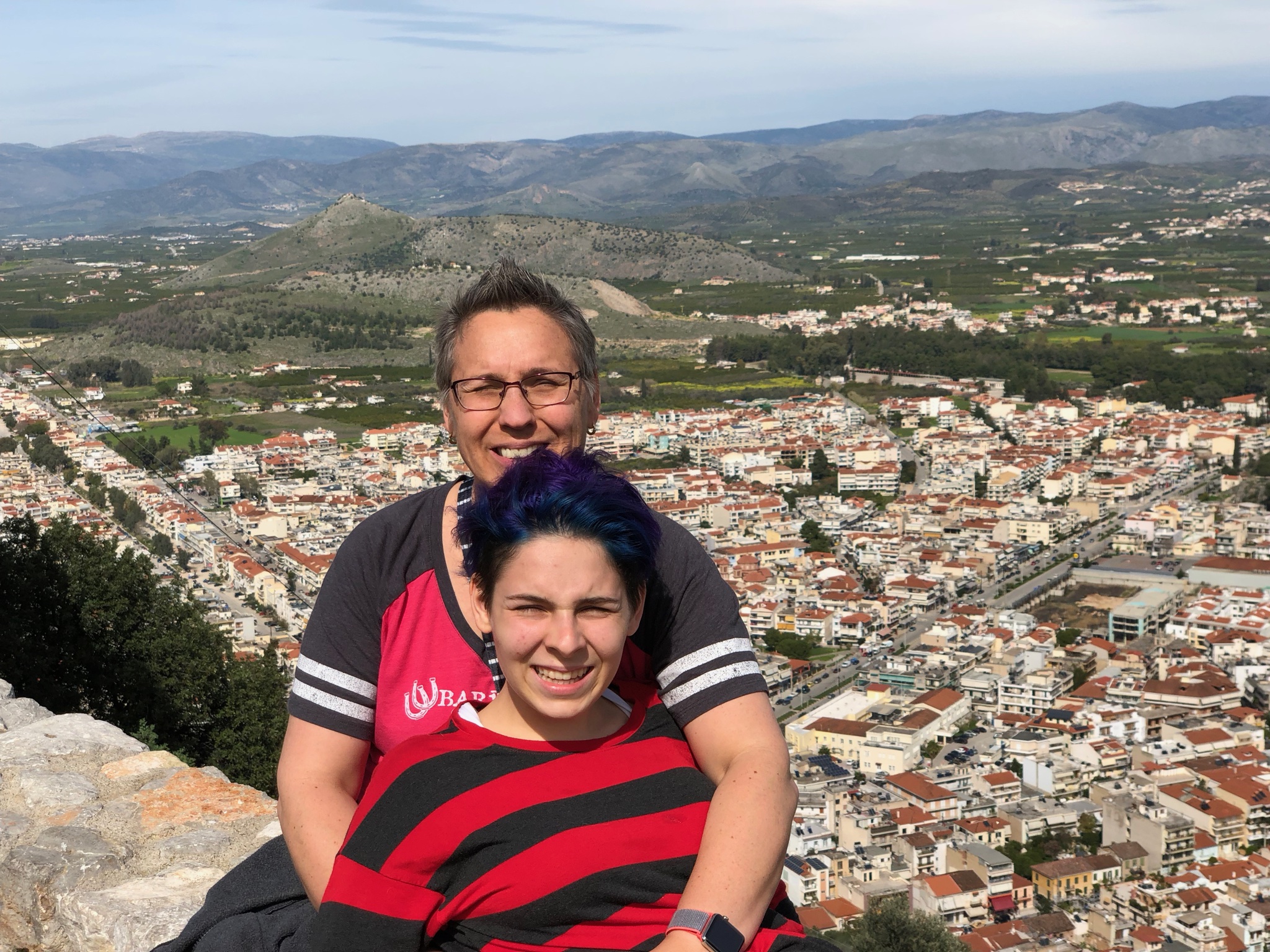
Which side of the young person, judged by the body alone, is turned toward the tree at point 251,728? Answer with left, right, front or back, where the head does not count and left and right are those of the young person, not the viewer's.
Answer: back

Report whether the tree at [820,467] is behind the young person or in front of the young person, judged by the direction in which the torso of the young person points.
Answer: behind

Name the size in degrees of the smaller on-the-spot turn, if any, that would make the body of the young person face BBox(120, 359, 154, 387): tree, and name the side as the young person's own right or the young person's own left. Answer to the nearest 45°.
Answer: approximately 180°

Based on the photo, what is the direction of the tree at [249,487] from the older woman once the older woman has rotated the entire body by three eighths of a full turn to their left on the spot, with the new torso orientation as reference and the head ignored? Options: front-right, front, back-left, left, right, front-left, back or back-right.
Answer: front-left

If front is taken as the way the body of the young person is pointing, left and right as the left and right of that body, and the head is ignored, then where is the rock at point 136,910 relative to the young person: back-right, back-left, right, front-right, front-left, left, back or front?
back-right

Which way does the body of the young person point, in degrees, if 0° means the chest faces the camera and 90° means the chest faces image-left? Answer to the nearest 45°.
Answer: approximately 0°

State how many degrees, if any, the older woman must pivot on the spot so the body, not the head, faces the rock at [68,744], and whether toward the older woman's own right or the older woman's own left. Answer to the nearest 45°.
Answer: approximately 135° to the older woman's own right

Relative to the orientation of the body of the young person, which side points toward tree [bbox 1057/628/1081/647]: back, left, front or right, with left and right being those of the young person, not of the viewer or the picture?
back

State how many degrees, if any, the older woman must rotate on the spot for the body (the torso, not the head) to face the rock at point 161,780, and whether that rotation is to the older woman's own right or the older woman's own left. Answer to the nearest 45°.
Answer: approximately 135° to the older woman's own right

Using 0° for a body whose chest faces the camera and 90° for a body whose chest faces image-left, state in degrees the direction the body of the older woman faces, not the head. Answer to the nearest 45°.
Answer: approximately 0°
